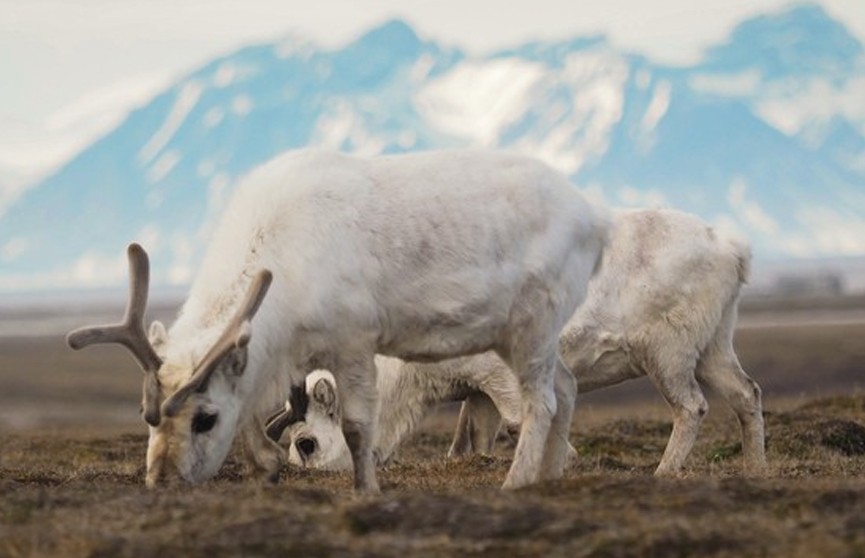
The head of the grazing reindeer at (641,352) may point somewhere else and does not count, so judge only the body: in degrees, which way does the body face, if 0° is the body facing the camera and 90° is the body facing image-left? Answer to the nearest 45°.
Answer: approximately 90°

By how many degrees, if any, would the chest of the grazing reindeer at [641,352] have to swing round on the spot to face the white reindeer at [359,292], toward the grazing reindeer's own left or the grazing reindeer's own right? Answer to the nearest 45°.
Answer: approximately 45° to the grazing reindeer's own left

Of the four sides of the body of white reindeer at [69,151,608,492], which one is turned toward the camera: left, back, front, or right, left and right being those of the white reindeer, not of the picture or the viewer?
left

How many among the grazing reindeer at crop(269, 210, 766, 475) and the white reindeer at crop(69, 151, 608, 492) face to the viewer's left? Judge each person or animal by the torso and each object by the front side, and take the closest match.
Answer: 2

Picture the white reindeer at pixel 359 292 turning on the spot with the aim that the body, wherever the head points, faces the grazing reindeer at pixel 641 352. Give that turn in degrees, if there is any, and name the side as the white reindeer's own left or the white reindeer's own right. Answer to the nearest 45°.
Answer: approximately 135° to the white reindeer's own right
